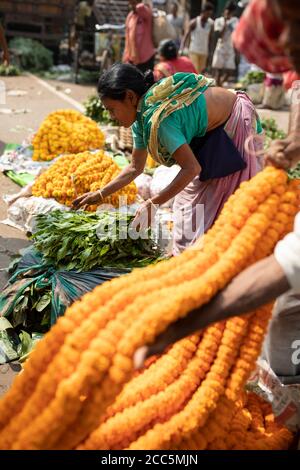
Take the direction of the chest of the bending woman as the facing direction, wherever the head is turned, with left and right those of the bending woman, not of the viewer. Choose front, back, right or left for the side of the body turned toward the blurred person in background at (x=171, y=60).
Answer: right

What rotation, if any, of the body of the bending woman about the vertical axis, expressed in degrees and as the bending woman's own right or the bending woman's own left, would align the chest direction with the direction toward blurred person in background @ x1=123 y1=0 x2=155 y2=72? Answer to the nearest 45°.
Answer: approximately 90° to the bending woman's own right

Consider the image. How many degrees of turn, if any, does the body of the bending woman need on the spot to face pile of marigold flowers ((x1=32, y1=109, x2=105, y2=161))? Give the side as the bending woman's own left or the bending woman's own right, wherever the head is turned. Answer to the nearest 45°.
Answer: approximately 45° to the bending woman's own right

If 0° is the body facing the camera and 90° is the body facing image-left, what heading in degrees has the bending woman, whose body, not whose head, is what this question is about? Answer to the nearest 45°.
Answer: approximately 90°

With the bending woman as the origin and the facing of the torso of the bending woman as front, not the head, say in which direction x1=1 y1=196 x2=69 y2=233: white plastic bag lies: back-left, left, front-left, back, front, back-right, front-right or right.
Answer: front-right

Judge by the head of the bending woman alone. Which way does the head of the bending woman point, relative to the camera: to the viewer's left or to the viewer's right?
to the viewer's left

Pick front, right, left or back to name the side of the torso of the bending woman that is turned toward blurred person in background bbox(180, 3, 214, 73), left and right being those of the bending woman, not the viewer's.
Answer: right

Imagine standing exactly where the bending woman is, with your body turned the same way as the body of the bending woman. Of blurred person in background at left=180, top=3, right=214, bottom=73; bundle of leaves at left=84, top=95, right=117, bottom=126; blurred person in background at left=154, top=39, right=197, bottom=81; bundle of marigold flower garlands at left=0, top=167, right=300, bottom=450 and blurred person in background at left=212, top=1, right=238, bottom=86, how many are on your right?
4

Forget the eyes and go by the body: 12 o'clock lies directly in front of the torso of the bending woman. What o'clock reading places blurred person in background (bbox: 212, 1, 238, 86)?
The blurred person in background is roughly at 3 o'clock from the bending woman.

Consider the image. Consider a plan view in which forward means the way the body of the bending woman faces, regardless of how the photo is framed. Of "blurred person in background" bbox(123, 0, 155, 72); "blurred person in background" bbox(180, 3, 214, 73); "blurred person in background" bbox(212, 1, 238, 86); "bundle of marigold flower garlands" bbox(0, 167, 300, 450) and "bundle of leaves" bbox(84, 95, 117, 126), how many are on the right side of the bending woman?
4

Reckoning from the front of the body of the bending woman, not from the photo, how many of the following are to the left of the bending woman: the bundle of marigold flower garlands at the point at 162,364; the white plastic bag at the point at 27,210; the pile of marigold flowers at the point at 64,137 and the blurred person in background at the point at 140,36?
1
